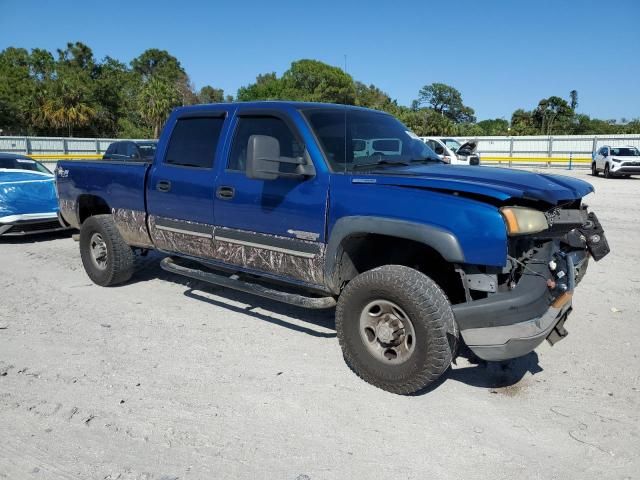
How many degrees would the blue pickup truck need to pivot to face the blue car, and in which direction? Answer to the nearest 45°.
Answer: approximately 180°

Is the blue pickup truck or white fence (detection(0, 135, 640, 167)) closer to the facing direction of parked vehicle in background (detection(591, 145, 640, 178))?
the blue pickup truck

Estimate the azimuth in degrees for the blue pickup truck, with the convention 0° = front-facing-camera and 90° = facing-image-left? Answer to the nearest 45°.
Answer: approximately 315°

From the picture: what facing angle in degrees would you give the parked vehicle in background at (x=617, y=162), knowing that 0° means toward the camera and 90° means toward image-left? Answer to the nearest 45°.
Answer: approximately 315°

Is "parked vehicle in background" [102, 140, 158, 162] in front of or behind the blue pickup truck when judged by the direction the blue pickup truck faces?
behind

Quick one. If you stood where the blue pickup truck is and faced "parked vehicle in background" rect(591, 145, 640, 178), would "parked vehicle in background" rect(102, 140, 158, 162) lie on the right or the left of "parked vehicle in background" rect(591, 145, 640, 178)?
left

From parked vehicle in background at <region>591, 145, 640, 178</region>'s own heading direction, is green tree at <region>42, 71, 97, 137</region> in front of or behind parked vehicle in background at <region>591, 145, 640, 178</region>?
behind

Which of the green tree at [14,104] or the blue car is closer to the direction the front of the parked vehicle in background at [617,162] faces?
the blue car

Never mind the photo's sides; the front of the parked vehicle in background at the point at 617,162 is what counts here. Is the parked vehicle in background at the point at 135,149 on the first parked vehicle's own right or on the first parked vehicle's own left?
on the first parked vehicle's own right

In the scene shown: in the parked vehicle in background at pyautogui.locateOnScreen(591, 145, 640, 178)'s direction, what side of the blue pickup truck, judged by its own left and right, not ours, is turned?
left

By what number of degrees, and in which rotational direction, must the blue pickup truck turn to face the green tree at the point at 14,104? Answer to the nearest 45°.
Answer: approximately 180°

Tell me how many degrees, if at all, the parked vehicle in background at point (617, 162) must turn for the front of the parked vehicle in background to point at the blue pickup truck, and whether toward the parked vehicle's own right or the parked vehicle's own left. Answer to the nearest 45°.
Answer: approximately 45° to the parked vehicle's own right

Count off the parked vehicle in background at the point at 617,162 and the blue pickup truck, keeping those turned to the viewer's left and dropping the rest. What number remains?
0
